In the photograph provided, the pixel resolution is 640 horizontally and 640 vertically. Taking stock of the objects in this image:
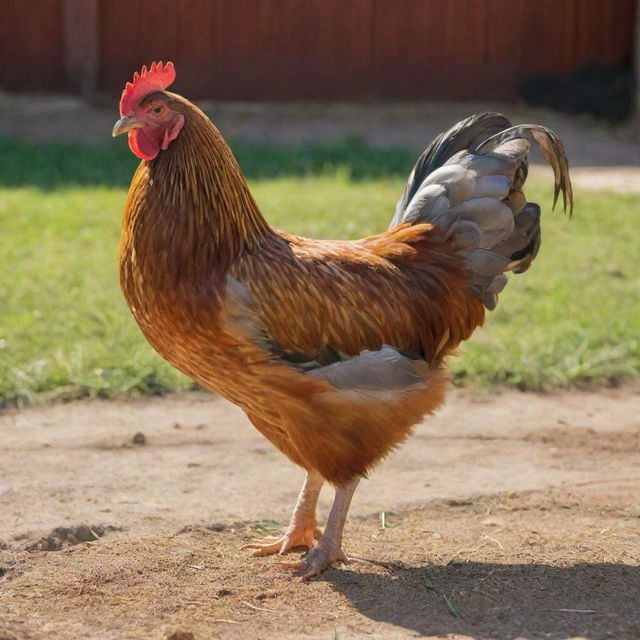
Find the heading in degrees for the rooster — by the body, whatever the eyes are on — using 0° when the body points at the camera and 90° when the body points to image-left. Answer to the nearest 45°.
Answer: approximately 90°

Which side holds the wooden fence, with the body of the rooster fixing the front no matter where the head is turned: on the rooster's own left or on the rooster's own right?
on the rooster's own right
